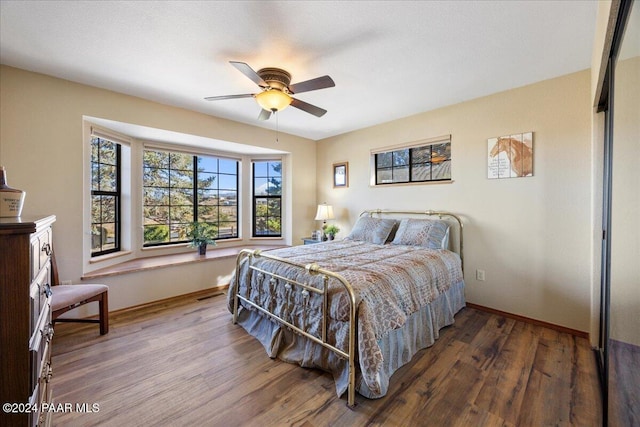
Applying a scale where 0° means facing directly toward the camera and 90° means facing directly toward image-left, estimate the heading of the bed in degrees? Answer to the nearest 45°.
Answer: approximately 45°

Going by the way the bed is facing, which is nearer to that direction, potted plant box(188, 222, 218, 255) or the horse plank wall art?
the potted plant

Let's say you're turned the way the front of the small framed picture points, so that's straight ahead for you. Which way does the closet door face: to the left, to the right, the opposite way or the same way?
to the right

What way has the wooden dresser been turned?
to the viewer's right

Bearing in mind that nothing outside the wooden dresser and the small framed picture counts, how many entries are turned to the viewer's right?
1

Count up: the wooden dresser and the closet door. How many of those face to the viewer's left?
1

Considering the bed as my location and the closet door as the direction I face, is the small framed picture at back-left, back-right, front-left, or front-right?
back-left

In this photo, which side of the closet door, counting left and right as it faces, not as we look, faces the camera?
left

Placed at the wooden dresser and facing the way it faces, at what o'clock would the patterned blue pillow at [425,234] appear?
The patterned blue pillow is roughly at 12 o'clock from the wooden dresser.
